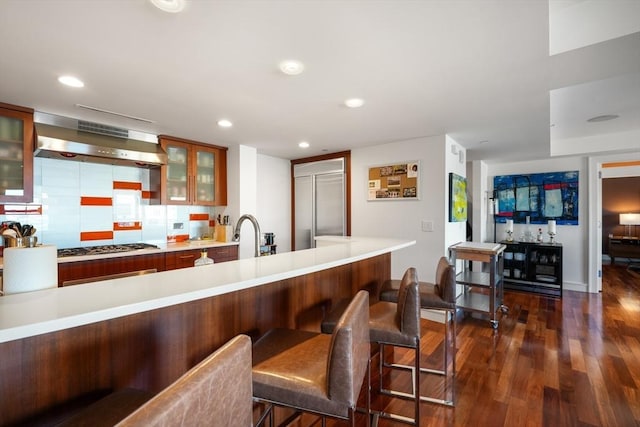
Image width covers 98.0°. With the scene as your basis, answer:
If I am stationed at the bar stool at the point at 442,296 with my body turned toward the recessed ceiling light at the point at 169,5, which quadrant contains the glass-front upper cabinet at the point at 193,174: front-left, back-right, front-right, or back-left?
front-right

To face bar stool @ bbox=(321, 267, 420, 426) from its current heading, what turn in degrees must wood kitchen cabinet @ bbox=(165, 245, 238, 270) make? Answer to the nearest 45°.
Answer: approximately 45° to its left

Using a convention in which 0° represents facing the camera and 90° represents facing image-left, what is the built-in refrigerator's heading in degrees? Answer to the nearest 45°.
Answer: approximately 45°

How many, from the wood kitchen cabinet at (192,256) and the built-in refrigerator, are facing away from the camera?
0

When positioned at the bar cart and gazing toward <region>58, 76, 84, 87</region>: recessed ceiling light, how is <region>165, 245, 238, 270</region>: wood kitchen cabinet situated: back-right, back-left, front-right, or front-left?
front-right

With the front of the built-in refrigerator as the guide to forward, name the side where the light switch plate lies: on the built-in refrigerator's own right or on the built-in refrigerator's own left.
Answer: on the built-in refrigerator's own left

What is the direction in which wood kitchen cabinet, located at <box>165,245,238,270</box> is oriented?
toward the camera

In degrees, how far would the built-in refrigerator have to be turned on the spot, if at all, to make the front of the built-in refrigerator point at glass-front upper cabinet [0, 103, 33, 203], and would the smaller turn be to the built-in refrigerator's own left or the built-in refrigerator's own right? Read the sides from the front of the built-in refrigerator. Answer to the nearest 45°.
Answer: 0° — it already faces it

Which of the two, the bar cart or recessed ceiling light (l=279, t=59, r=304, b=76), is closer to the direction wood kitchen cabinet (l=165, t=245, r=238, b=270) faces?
the recessed ceiling light

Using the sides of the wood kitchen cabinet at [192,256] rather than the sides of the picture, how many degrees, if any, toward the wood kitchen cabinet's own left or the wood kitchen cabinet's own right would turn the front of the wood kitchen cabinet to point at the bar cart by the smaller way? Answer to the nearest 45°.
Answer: approximately 90° to the wood kitchen cabinet's own left

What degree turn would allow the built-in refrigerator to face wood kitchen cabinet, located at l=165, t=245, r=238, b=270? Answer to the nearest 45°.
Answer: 0° — it already faces it

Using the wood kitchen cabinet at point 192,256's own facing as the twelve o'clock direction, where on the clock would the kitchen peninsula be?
The kitchen peninsula is roughly at 12 o'clock from the wood kitchen cabinet.
